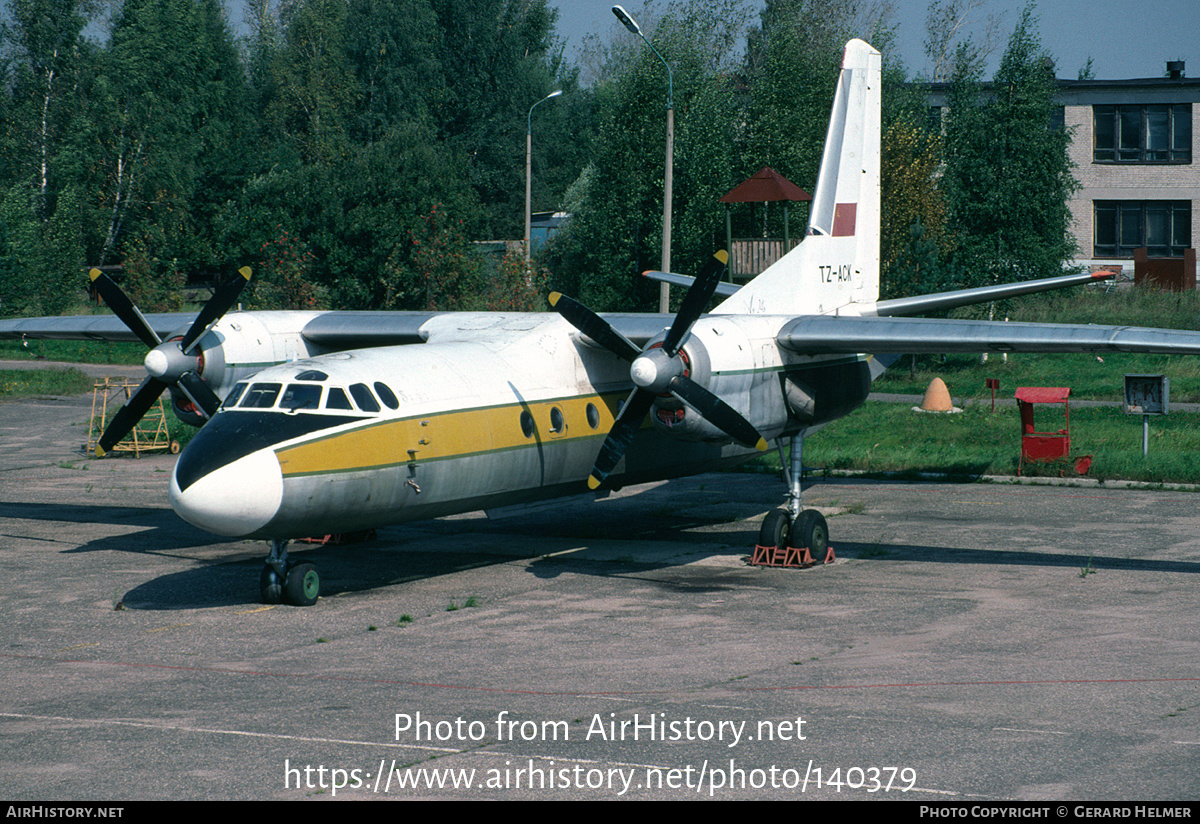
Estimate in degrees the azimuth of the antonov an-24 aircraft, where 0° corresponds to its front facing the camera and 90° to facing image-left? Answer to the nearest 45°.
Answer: approximately 45°

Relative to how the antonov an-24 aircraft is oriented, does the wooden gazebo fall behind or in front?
behind

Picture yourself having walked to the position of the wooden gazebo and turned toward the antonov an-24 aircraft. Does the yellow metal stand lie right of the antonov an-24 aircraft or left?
right

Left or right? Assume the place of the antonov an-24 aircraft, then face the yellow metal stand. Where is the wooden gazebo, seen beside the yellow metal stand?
right

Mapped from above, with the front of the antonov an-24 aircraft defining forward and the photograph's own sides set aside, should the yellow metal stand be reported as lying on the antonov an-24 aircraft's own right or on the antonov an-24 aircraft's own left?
on the antonov an-24 aircraft's own right
